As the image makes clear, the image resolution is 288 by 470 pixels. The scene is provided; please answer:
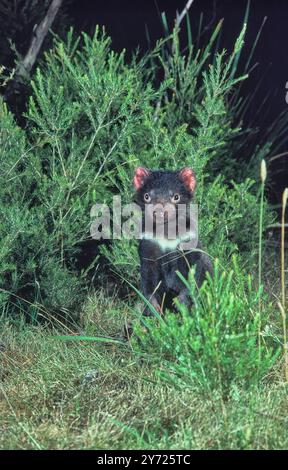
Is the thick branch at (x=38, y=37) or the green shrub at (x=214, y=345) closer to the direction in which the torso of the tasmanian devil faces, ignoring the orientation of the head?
the green shrub

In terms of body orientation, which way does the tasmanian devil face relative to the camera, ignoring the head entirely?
toward the camera

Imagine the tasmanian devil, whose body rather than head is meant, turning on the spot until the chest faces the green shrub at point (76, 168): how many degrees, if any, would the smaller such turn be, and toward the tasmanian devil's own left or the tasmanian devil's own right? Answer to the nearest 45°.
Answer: approximately 135° to the tasmanian devil's own right

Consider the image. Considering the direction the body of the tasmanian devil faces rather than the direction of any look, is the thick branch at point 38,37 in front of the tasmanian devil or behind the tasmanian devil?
behind

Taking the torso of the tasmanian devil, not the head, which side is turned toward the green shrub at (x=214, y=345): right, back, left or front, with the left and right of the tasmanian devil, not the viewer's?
front
